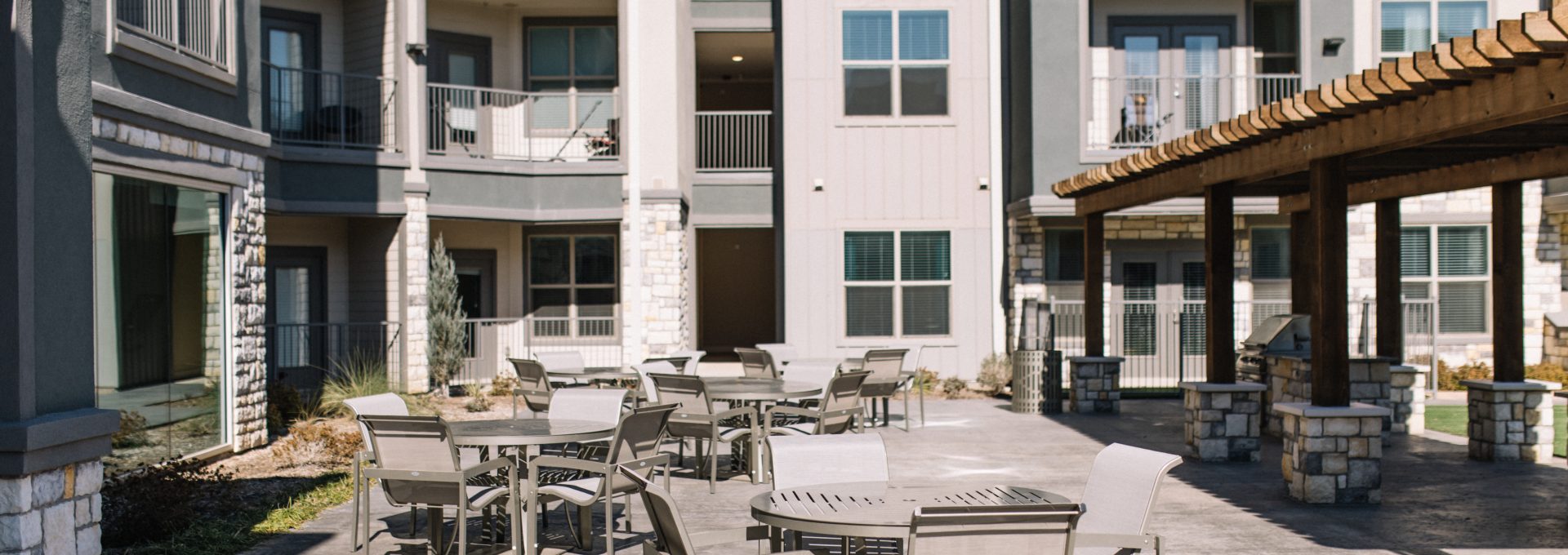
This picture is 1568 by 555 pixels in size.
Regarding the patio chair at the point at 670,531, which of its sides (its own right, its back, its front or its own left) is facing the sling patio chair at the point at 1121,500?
front

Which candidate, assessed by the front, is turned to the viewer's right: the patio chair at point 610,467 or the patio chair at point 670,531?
the patio chair at point 670,531

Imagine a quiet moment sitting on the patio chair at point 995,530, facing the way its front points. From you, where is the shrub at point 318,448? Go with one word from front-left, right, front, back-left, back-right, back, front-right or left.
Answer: front-left

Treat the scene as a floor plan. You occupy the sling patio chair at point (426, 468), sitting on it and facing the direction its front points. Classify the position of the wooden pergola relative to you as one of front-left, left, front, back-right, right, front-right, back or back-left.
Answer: front-right

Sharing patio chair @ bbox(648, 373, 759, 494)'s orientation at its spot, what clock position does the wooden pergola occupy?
The wooden pergola is roughly at 2 o'clock from the patio chair.

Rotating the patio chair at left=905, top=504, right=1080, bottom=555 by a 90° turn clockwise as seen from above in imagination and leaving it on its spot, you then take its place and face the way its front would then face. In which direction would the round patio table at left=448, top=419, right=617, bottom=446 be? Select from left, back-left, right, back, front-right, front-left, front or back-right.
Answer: back-left

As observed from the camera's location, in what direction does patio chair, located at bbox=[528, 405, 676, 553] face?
facing away from the viewer and to the left of the viewer

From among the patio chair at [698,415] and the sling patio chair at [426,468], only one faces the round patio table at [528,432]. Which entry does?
the sling patio chair

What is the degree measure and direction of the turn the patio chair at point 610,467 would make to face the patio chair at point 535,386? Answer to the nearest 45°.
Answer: approximately 45° to its right

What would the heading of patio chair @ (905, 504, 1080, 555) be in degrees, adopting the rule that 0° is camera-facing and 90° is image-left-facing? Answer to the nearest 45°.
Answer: approximately 180°

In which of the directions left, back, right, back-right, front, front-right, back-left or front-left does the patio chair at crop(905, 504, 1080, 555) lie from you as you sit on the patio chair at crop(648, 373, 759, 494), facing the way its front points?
back-right

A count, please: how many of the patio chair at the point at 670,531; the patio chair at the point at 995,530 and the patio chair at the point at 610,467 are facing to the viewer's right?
1

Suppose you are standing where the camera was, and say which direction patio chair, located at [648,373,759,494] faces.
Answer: facing away from the viewer and to the right of the viewer

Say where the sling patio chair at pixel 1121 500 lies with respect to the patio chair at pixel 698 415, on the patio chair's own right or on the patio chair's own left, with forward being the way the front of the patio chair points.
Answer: on the patio chair's own right

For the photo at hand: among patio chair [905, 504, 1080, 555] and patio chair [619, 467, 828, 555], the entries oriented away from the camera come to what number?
1

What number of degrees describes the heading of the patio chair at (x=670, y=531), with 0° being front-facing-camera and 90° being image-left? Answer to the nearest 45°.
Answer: approximately 270°
